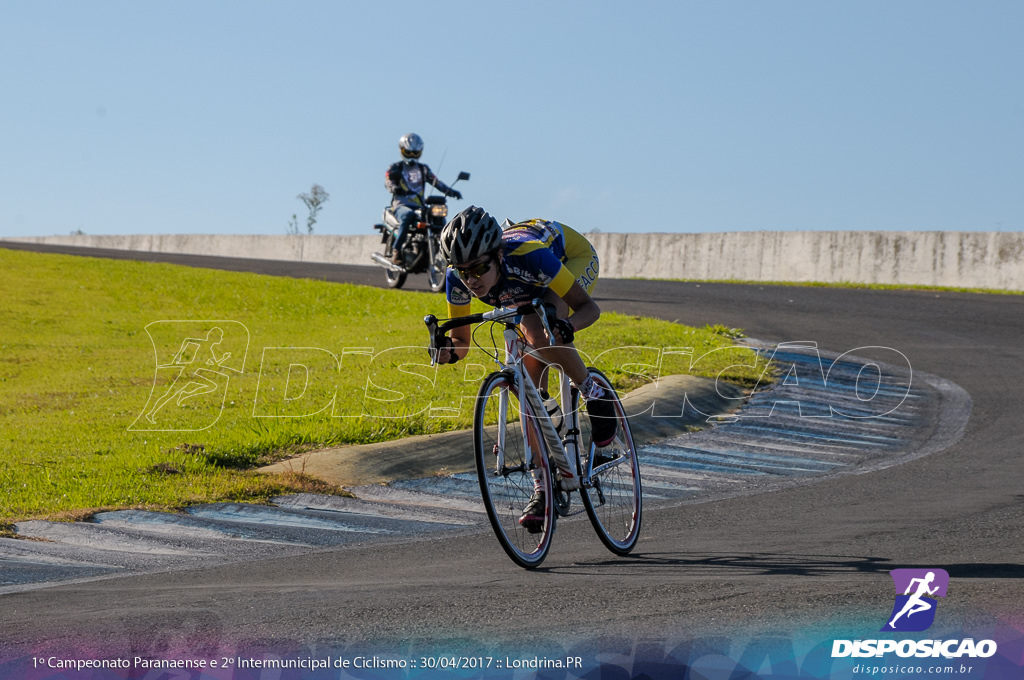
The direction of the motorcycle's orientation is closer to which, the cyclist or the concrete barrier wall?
the cyclist

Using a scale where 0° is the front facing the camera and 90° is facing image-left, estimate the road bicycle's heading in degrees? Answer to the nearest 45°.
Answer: approximately 45°

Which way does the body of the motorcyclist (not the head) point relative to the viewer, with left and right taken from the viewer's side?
facing the viewer and to the right of the viewer

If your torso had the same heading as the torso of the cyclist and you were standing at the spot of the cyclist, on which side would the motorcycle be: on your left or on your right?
on your right

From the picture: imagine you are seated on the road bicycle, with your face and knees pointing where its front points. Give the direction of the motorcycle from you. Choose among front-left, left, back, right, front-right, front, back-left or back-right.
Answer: back-right

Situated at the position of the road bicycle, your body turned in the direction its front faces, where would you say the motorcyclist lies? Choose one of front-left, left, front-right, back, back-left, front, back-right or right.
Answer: back-right

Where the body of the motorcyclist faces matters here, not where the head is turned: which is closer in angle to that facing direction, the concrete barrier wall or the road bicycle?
the road bicycle

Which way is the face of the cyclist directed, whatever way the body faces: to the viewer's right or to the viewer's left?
to the viewer's left

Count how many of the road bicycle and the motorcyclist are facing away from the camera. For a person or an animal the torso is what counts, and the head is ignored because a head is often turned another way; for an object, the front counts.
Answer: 0

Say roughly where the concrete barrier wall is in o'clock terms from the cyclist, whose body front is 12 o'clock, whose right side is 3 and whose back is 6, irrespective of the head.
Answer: The concrete barrier wall is roughly at 5 o'clock from the cyclist.
